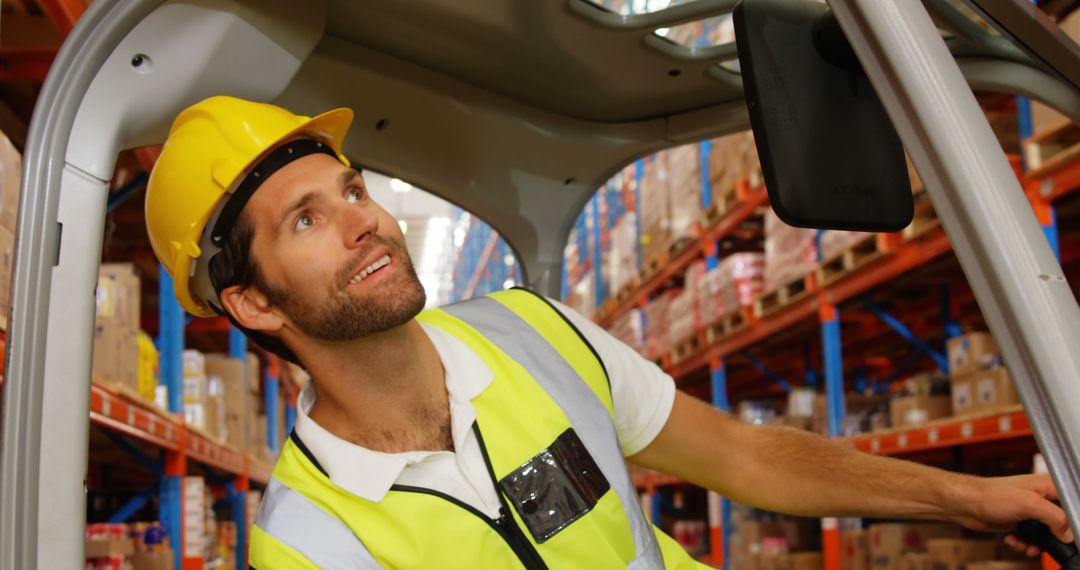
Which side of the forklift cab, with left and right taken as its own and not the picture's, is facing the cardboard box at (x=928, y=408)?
left

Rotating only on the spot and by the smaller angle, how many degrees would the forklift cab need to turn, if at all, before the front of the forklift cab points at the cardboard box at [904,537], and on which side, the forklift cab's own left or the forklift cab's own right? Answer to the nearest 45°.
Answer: approximately 135° to the forklift cab's own left

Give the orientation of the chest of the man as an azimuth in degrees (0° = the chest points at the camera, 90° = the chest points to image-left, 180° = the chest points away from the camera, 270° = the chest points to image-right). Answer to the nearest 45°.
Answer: approximately 315°

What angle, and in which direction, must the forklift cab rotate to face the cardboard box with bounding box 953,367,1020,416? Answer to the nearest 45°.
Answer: approximately 90° to its left

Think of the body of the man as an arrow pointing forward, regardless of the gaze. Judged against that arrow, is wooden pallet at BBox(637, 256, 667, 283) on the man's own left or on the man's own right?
on the man's own left

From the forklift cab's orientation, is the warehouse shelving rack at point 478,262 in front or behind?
behind

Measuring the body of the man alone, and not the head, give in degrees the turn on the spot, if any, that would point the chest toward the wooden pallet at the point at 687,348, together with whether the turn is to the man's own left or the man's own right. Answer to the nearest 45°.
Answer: approximately 135° to the man's own left

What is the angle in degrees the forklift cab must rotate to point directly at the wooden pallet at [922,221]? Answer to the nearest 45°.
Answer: approximately 90° to its left

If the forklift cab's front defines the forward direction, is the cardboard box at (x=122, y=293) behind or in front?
behind

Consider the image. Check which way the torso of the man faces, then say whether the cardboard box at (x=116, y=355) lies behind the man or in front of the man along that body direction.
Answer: behind

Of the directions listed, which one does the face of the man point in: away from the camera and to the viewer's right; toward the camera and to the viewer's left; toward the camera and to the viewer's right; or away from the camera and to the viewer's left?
toward the camera and to the viewer's right

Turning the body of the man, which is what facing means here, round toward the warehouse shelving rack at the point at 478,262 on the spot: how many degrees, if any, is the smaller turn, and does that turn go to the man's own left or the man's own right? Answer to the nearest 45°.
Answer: approximately 135° to the man's own left
